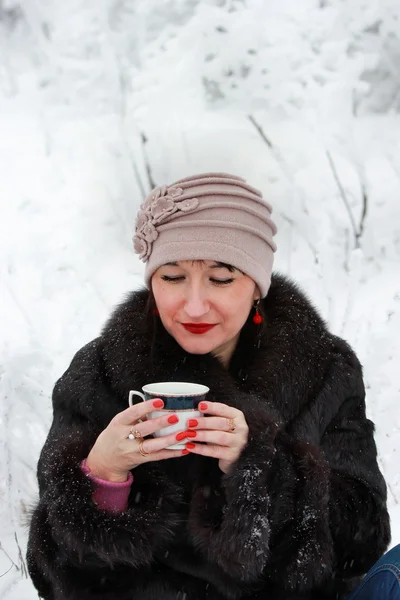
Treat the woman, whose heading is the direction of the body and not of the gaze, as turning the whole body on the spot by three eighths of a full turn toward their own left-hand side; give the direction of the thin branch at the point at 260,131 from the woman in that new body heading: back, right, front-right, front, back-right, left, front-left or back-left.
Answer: front-left

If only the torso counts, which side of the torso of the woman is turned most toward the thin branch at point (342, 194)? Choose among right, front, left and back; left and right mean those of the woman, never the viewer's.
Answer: back

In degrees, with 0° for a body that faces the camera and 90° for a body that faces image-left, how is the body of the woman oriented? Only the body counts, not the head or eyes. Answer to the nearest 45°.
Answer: approximately 0°

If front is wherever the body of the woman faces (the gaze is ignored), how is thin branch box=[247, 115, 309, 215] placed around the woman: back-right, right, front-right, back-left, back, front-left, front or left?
back

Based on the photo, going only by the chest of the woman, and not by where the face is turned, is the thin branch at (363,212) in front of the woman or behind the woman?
behind
